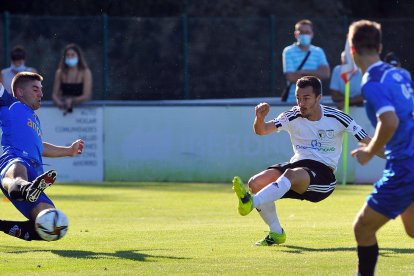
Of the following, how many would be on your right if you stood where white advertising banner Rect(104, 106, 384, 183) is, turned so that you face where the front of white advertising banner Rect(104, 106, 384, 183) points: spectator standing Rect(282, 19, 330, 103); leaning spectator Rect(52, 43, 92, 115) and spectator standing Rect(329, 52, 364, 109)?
1

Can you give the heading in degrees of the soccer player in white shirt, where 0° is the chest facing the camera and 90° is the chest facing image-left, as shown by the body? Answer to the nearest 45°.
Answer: approximately 45°

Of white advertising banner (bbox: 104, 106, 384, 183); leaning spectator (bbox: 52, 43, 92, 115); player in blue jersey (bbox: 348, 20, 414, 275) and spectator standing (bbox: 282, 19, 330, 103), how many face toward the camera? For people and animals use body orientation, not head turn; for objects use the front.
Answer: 3

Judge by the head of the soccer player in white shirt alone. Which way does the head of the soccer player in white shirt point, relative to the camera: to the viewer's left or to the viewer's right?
to the viewer's left

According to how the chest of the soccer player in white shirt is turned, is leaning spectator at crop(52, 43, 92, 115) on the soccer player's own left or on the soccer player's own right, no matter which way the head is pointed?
on the soccer player's own right

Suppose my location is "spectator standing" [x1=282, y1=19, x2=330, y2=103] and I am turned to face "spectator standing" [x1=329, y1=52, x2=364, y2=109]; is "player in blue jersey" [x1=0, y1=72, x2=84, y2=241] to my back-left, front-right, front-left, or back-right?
back-right

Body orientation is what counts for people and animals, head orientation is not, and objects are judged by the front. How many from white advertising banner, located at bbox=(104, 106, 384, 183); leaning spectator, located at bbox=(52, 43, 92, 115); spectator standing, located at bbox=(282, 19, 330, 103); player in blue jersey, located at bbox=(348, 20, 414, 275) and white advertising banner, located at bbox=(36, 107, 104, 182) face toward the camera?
4
